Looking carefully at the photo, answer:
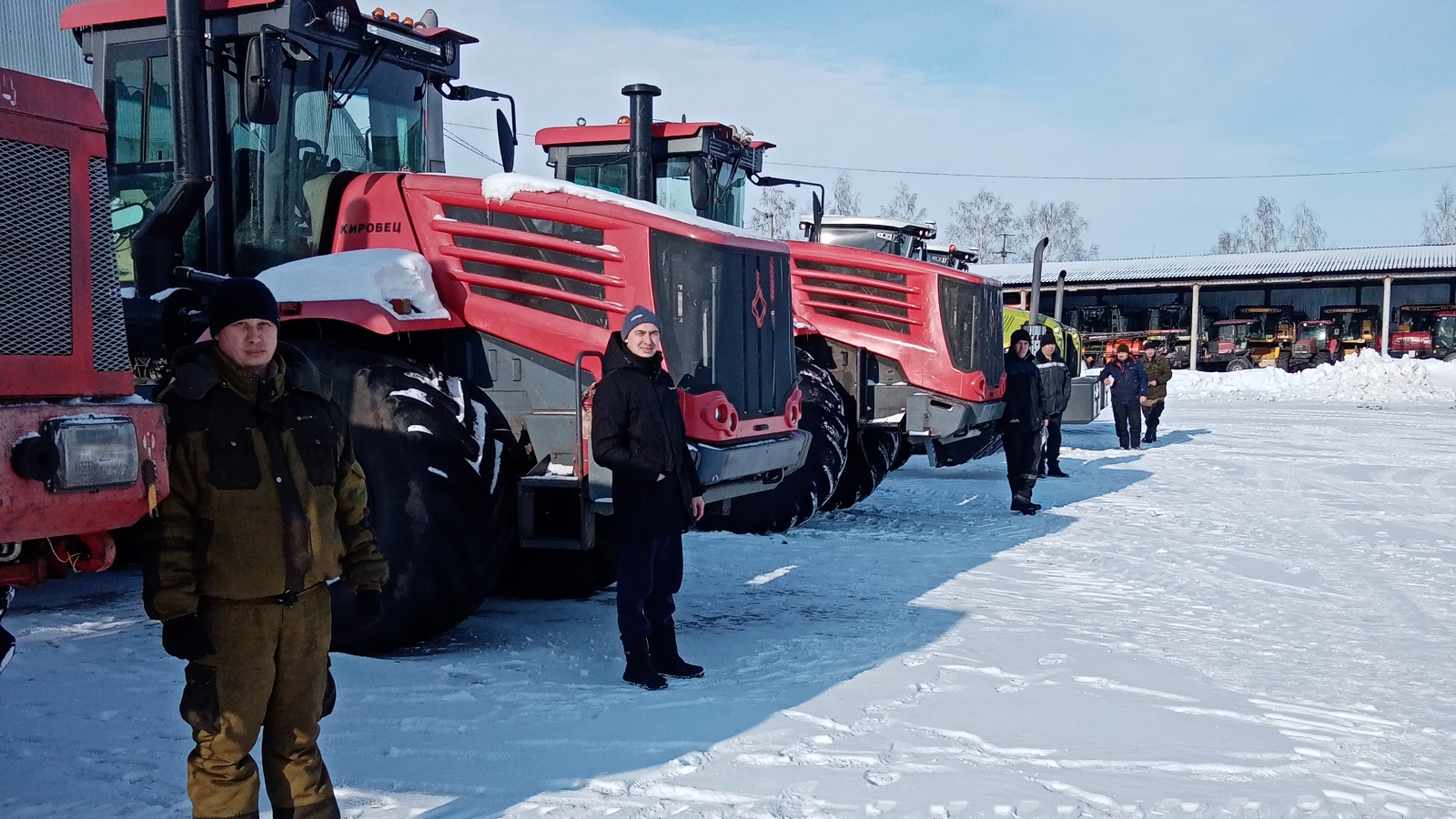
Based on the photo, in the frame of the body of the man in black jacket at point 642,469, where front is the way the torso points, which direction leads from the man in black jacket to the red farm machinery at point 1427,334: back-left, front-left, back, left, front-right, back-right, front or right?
left

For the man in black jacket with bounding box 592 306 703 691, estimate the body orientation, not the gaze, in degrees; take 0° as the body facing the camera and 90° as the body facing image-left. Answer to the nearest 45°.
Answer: approximately 315°

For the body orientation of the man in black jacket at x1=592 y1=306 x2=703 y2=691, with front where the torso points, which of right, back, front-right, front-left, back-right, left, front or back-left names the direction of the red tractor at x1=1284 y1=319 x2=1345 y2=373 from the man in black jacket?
left

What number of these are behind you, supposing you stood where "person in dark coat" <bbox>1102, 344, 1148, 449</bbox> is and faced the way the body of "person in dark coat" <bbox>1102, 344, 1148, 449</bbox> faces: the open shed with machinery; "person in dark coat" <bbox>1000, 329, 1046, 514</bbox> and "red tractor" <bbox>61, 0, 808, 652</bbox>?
1

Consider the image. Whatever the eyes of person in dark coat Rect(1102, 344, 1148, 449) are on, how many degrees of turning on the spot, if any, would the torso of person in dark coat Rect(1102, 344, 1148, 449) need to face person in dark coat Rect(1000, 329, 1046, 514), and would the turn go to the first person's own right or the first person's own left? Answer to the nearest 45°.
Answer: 0° — they already face them

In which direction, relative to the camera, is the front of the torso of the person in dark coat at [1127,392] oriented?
toward the camera

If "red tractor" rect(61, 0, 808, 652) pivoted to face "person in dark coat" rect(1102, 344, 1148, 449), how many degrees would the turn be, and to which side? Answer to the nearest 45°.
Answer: approximately 90° to its left

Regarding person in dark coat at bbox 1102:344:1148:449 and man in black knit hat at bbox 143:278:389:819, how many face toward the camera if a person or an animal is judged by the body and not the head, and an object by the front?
2

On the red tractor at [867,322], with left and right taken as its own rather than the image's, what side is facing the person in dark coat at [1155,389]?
left
